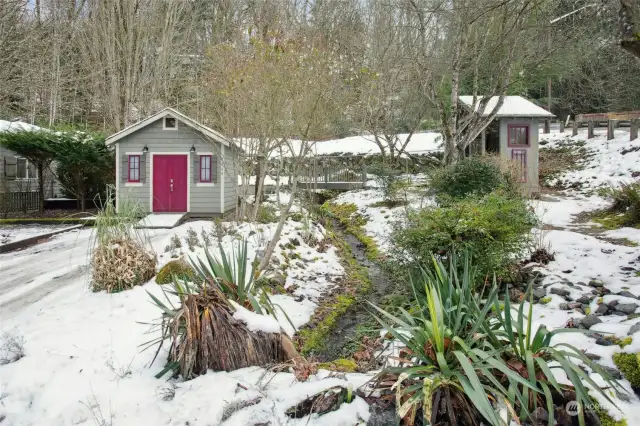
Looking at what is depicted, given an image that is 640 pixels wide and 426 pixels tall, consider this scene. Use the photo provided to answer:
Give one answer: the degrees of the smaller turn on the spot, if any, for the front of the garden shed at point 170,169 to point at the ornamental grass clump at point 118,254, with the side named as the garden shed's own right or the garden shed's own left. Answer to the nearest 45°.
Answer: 0° — it already faces it

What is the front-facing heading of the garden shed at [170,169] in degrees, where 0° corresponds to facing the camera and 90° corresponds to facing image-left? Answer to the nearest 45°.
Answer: approximately 0°

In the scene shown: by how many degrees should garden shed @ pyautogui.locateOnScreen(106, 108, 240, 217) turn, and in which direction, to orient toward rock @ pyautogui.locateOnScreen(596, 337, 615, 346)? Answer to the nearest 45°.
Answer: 0° — it already faces it

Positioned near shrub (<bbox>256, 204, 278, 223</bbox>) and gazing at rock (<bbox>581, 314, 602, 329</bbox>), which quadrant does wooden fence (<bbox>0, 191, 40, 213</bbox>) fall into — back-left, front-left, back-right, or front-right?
back-right

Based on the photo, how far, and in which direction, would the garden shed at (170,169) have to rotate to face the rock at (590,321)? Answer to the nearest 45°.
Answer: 0° — it already faces it

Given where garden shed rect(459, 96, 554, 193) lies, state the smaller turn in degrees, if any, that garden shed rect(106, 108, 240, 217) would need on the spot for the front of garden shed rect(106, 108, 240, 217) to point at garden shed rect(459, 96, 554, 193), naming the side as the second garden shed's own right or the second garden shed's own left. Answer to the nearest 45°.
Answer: approximately 90° to the second garden shed's own left

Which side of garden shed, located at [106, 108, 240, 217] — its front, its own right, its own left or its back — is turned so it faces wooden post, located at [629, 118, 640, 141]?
left

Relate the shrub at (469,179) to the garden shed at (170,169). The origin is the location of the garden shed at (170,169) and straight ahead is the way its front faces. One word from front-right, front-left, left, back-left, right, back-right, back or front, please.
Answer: front-left
